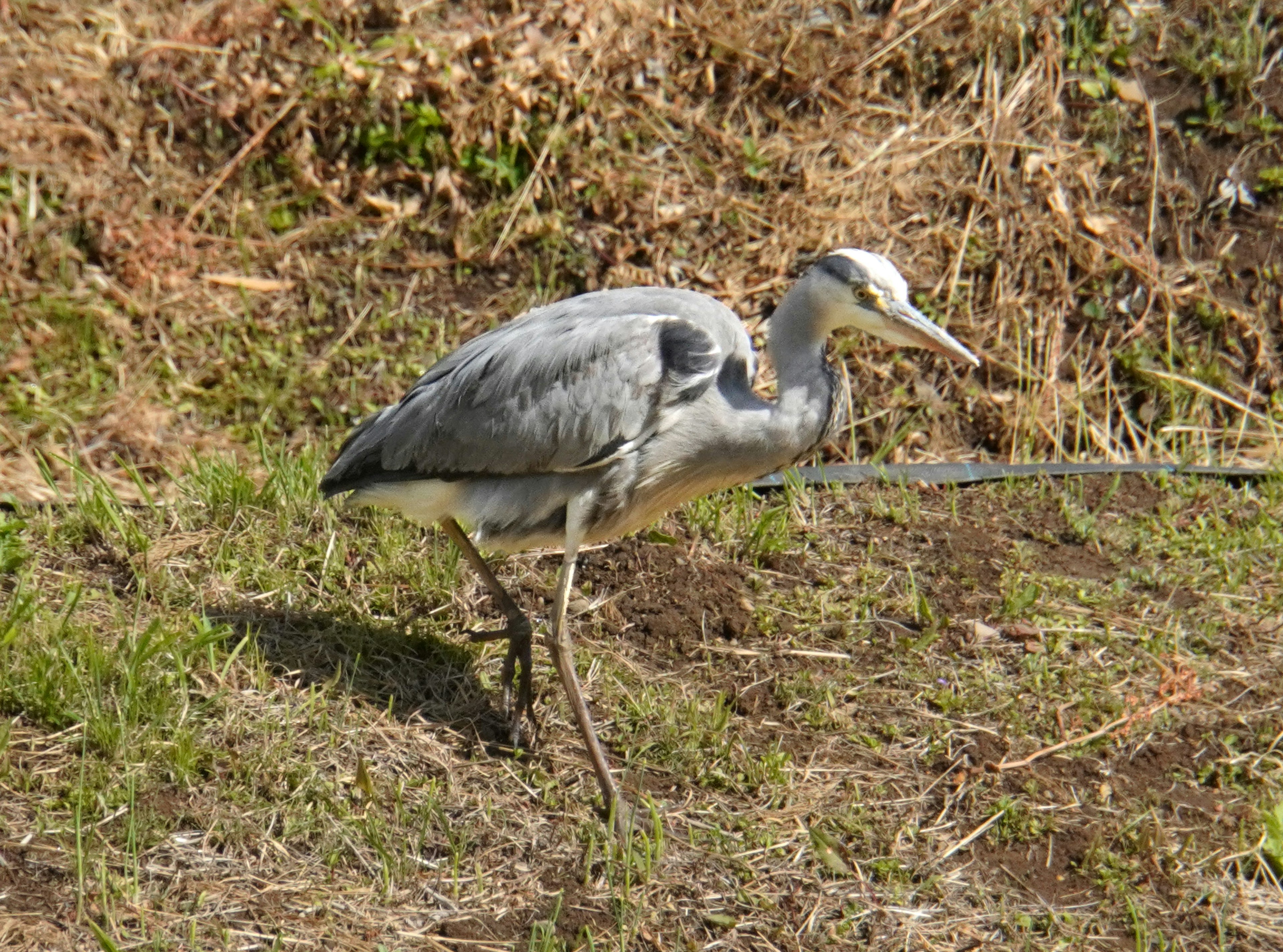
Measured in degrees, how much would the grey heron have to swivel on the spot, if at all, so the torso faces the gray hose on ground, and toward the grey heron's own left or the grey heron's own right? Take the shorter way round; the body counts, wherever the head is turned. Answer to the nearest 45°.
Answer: approximately 45° to the grey heron's own left

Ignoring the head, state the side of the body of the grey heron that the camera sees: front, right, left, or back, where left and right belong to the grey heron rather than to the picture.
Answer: right
